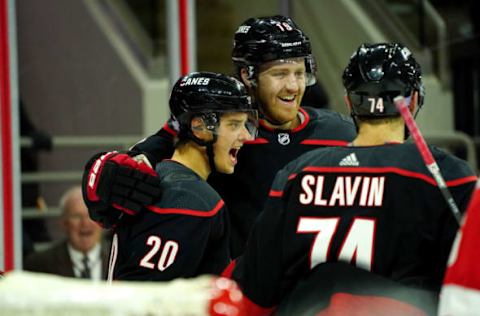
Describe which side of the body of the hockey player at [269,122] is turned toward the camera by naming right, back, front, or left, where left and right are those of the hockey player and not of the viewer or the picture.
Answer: front

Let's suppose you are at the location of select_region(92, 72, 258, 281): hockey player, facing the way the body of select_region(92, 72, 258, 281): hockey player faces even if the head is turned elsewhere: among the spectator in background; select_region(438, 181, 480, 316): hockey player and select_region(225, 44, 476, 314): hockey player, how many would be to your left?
1

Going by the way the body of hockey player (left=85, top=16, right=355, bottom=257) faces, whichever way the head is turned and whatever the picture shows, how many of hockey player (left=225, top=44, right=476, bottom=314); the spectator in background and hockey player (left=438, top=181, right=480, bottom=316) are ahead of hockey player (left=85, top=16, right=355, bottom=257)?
2

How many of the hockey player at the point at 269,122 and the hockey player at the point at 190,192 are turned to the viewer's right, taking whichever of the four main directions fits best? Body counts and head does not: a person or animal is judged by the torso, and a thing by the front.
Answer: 1

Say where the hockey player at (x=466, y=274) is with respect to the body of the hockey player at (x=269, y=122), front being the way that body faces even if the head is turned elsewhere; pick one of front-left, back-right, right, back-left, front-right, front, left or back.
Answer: front

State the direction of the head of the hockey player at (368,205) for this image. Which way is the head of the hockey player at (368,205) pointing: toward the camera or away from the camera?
away from the camera

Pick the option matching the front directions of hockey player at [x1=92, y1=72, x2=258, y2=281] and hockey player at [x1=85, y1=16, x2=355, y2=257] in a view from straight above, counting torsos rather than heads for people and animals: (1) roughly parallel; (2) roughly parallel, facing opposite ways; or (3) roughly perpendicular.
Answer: roughly perpendicular

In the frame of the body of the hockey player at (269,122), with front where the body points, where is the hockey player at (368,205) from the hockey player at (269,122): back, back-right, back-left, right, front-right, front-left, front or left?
front

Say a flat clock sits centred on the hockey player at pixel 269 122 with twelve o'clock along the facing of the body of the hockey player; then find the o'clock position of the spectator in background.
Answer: The spectator in background is roughly at 5 o'clock from the hockey player.

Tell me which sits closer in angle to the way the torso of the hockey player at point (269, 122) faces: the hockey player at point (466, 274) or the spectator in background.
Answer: the hockey player

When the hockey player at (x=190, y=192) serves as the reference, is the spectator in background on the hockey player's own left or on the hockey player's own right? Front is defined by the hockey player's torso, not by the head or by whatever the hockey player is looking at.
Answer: on the hockey player's own left

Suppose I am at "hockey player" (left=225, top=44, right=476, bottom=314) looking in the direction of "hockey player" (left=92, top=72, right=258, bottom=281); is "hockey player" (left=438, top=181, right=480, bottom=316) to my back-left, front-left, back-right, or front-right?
back-left

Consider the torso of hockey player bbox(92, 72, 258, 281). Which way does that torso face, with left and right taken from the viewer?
facing to the right of the viewer
